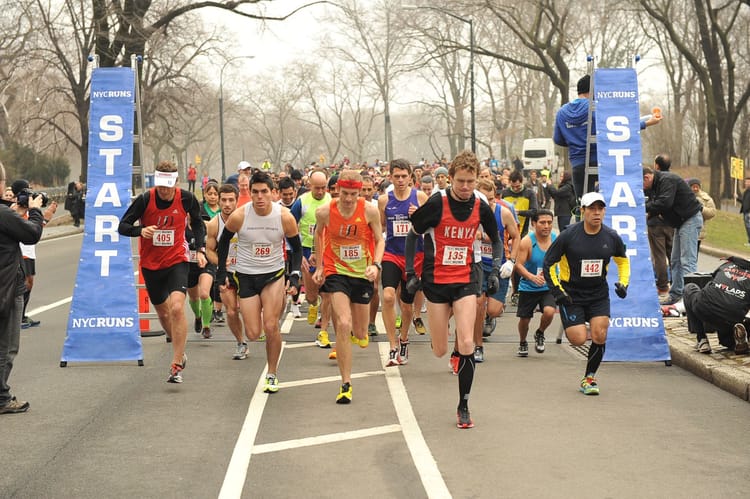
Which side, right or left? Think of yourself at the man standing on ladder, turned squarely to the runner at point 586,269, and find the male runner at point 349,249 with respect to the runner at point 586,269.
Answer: right

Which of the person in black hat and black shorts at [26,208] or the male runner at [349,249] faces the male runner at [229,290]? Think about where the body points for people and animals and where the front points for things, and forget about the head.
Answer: the person in black hat and black shorts

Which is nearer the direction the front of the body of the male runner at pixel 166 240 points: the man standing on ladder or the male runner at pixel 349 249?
the male runner

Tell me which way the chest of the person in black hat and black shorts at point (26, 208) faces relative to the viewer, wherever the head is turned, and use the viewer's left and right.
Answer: facing to the right of the viewer

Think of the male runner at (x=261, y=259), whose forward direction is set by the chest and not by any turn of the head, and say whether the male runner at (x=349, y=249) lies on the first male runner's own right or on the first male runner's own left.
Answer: on the first male runner's own left

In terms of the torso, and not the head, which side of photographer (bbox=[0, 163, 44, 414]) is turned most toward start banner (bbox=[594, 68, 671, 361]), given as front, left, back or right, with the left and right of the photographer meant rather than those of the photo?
front

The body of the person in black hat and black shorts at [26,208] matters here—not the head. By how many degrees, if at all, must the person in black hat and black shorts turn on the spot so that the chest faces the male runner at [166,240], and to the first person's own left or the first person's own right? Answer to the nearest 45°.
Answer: approximately 45° to the first person's own right

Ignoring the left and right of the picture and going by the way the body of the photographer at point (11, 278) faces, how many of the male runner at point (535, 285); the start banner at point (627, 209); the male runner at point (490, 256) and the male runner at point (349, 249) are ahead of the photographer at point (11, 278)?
4

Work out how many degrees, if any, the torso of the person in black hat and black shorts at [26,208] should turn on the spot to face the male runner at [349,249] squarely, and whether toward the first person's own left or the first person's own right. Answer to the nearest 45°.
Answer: approximately 45° to the first person's own right
